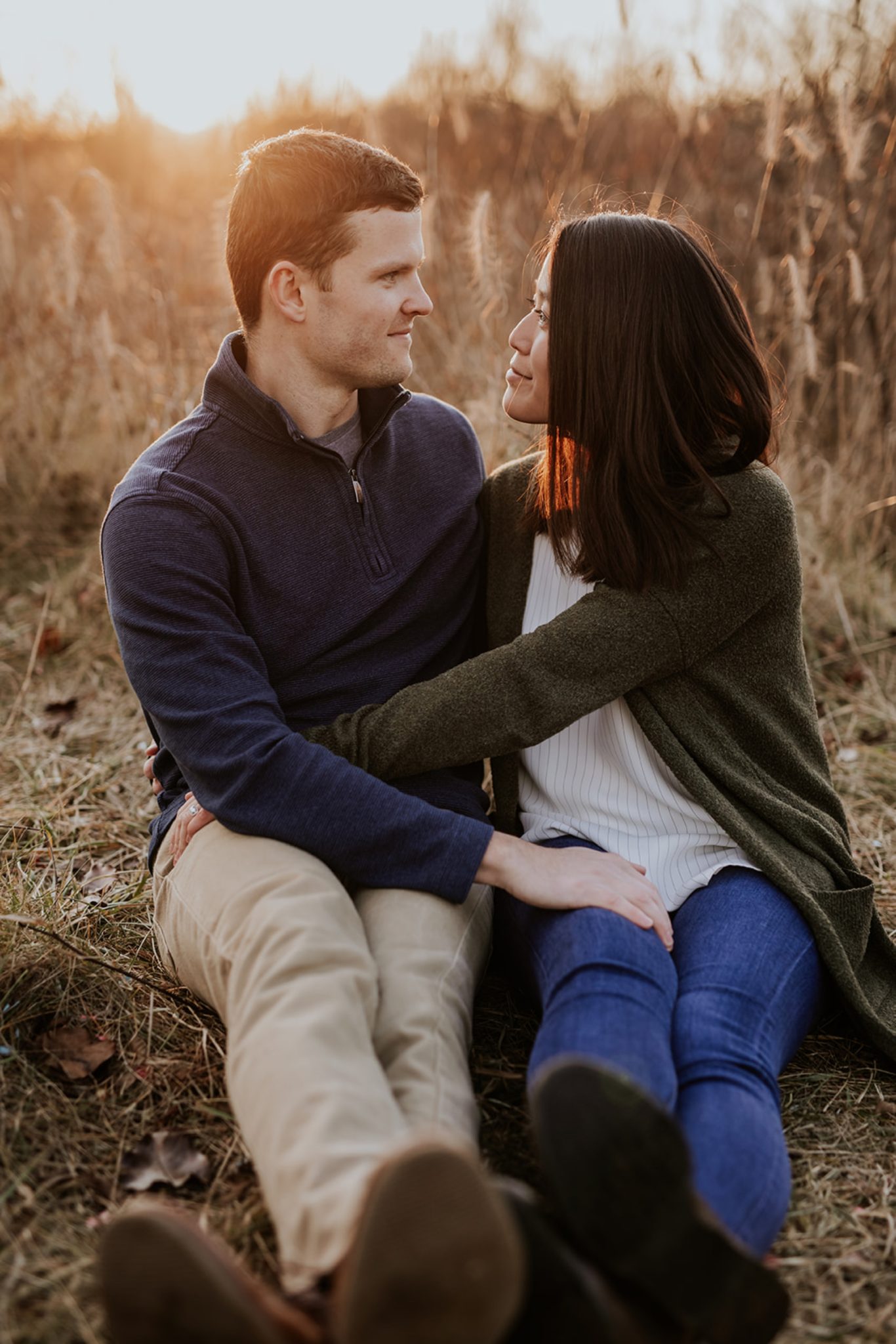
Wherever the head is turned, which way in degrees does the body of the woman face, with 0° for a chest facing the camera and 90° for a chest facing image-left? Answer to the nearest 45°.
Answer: approximately 45°

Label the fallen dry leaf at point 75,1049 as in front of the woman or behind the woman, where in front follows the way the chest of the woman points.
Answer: in front

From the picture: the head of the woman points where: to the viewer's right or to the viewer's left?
to the viewer's left

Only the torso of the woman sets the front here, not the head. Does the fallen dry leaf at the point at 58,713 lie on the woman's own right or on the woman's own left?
on the woman's own right

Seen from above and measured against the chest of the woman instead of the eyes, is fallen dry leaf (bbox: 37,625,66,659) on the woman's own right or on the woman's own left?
on the woman's own right

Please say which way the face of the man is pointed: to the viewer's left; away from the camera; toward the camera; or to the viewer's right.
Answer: to the viewer's right
